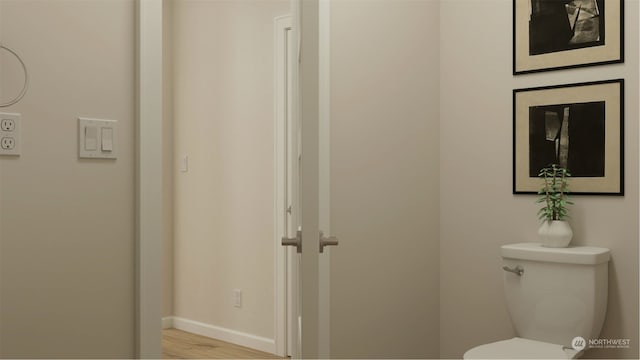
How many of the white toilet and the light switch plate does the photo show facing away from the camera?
0

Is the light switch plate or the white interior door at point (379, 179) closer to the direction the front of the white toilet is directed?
the light switch plate

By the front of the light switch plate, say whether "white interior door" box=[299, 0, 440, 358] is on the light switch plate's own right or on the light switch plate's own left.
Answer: on the light switch plate's own left

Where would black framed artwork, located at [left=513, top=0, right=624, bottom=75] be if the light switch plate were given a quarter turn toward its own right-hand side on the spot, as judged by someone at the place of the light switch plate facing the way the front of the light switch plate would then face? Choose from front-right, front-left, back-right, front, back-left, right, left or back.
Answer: back

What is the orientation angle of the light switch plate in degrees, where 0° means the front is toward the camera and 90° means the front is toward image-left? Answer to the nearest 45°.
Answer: approximately 0°

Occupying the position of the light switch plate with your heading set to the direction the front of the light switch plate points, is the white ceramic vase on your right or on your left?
on your left

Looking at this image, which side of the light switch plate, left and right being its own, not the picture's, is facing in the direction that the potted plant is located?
left

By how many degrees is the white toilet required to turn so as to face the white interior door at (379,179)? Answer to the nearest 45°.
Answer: approximately 45° to its right
